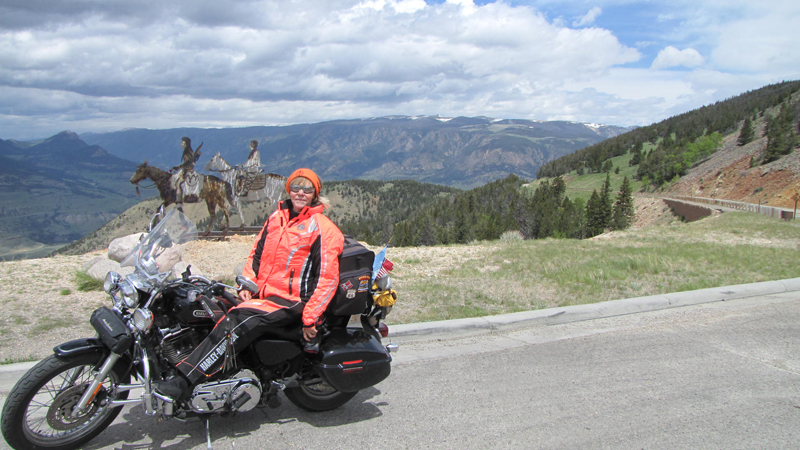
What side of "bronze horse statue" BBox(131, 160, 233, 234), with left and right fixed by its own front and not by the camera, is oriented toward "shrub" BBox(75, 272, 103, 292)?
left

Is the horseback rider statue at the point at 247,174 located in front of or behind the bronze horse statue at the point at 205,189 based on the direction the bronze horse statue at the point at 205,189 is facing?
behind

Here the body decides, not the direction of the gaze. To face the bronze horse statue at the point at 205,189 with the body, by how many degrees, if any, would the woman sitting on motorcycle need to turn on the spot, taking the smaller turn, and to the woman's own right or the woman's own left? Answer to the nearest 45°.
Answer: approximately 135° to the woman's own right

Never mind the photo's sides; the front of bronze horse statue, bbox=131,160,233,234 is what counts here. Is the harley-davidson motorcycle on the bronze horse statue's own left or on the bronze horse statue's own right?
on the bronze horse statue's own left

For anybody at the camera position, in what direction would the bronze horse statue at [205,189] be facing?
facing to the left of the viewer

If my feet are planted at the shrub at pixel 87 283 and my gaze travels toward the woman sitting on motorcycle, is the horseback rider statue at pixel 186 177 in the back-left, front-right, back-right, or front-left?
back-left

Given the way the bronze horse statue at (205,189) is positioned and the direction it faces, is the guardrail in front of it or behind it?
behind

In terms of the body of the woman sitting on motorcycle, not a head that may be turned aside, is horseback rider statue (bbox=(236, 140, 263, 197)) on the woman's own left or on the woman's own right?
on the woman's own right

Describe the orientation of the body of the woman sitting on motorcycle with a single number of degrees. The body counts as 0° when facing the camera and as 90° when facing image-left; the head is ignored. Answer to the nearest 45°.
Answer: approximately 45°

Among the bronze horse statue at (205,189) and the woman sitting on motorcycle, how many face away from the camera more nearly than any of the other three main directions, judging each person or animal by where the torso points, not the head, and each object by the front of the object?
0

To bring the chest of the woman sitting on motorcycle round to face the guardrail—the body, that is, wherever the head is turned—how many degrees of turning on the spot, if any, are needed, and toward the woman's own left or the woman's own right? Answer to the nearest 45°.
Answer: approximately 180°

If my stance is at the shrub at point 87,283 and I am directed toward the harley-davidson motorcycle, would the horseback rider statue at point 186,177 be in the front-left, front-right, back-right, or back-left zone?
back-left
